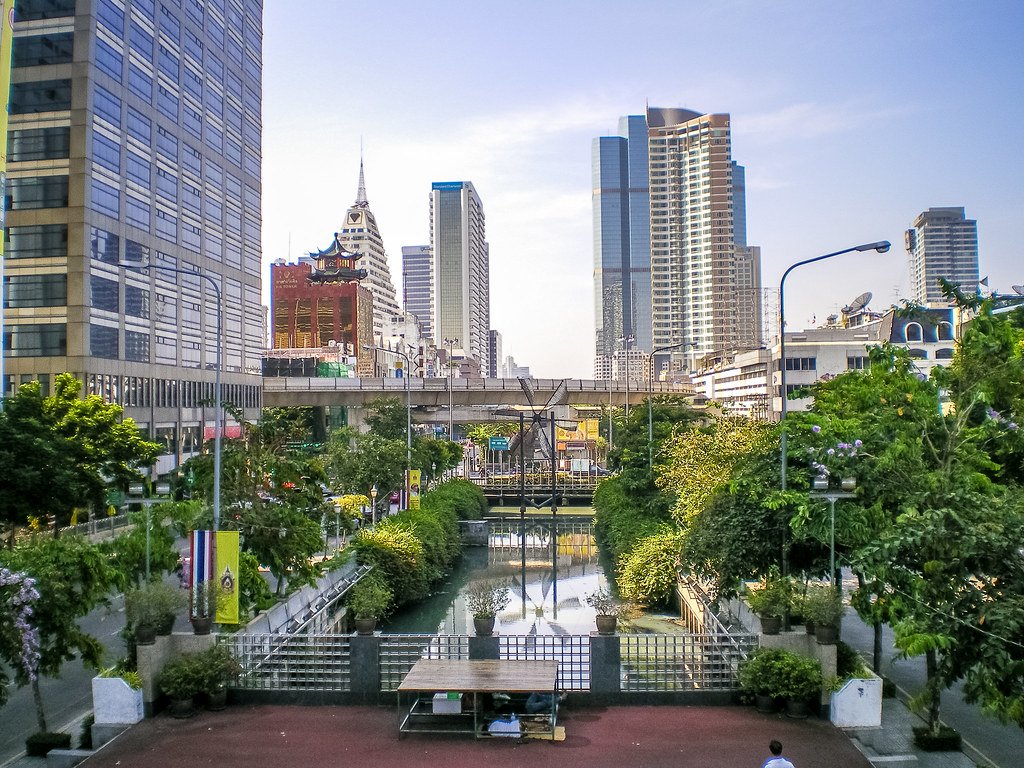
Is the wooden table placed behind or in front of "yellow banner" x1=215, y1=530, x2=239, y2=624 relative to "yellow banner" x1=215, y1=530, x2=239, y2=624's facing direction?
in front

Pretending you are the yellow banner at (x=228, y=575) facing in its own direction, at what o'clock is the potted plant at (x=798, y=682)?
The potted plant is roughly at 10 o'clock from the yellow banner.

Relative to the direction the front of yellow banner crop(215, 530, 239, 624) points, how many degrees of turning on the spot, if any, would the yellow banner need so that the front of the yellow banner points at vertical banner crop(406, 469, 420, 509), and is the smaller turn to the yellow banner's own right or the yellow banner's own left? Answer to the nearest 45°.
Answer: approximately 180°

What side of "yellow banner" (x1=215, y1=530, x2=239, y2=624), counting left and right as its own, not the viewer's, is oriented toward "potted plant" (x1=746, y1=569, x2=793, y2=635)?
left

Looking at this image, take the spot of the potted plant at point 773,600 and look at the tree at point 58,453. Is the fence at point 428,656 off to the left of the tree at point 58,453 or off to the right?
left

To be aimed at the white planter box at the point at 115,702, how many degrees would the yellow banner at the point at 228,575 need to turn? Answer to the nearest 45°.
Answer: approximately 45° to its right

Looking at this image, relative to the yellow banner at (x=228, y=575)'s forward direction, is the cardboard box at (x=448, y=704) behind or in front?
in front

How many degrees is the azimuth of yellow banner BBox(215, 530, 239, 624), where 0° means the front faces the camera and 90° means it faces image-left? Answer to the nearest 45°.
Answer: approximately 0°

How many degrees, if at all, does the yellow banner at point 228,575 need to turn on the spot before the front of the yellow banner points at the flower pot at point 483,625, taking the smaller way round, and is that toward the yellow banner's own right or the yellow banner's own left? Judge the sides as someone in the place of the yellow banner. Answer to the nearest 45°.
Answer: approximately 45° to the yellow banner's own left

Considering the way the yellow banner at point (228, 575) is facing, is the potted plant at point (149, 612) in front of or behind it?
in front
